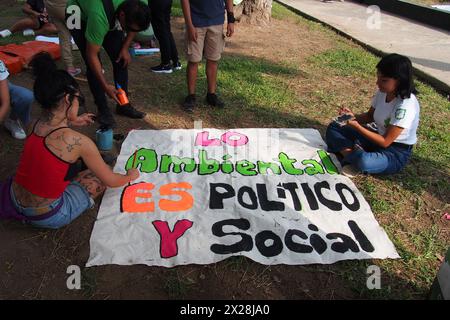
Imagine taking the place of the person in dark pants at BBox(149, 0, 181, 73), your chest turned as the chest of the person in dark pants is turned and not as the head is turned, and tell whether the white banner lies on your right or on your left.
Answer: on your left

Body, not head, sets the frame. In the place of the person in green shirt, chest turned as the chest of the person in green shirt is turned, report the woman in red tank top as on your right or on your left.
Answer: on your right

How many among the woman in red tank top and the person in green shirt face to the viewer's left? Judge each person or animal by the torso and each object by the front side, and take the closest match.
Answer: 0

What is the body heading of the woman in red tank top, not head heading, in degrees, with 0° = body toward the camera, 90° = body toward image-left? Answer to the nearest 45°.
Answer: approximately 225°

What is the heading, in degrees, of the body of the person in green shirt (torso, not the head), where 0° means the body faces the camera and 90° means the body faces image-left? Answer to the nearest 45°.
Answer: approximately 315°

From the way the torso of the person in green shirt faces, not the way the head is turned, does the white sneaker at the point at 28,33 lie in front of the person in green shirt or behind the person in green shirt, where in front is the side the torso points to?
behind

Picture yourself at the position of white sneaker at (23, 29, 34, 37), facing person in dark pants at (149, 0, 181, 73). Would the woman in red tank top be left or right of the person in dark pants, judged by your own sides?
right

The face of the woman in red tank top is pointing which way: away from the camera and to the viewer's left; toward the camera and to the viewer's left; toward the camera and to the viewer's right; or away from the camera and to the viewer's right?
away from the camera and to the viewer's right

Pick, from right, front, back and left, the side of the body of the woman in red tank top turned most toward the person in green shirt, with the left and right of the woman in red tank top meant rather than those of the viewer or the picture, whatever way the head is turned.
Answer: front
